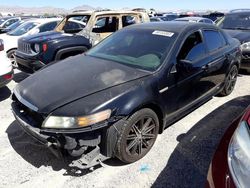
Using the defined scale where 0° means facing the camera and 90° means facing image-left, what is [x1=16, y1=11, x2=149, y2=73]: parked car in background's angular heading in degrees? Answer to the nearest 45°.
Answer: approximately 45°

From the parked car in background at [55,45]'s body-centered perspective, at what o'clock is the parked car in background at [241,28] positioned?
the parked car in background at [241,28] is roughly at 7 o'clock from the parked car in background at [55,45].

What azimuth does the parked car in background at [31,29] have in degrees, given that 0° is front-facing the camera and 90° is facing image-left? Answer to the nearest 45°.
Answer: approximately 45°

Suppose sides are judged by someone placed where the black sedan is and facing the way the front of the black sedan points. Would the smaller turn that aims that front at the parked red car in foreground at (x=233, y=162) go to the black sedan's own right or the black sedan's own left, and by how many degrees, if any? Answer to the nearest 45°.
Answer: approximately 90° to the black sedan's own left

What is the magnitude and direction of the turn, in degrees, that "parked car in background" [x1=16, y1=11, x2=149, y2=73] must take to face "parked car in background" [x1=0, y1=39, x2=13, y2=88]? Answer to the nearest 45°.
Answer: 0° — it already faces it

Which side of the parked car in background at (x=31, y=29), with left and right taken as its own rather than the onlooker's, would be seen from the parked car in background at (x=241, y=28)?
left

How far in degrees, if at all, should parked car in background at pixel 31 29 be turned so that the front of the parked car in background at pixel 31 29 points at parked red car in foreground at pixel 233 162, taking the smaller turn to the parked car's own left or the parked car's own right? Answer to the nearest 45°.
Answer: approximately 45° to the parked car's own left

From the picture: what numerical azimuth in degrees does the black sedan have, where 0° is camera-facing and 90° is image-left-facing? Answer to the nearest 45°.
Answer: approximately 45°

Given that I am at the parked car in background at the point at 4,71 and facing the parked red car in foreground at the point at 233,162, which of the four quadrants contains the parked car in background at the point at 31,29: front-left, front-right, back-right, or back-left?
back-left

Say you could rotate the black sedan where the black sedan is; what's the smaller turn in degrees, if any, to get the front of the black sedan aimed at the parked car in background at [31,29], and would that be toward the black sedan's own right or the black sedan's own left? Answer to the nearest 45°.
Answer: approximately 90° to the black sedan's own right
